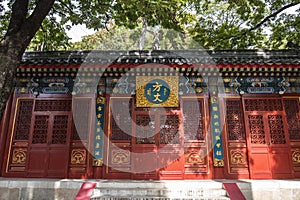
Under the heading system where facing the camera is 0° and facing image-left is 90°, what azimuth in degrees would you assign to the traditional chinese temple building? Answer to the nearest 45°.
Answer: approximately 0°
